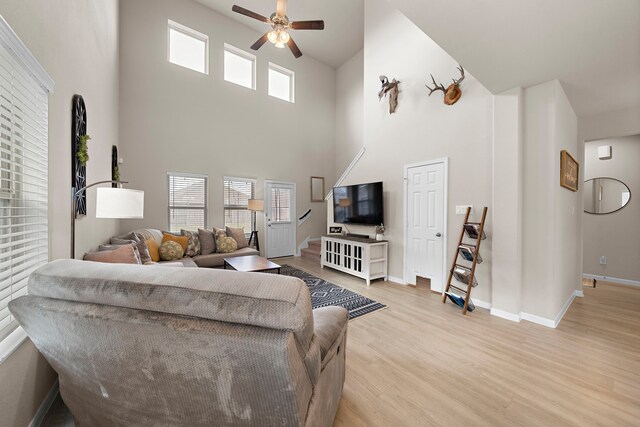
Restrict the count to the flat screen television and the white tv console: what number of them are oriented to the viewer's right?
0

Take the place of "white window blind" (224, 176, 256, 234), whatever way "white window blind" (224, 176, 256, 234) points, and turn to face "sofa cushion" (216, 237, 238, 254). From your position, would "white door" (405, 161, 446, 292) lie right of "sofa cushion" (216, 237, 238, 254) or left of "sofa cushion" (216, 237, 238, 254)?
left

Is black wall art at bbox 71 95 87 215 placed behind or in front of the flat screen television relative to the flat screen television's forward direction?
in front

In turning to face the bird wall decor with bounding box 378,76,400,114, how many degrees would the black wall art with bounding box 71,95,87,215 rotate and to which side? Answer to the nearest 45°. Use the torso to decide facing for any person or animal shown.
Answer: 0° — it already faces it

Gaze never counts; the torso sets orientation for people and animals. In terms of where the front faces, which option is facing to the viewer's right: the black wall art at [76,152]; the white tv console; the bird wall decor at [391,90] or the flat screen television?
the black wall art

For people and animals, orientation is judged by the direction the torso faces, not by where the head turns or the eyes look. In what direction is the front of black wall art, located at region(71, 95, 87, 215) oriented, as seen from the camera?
facing to the right of the viewer

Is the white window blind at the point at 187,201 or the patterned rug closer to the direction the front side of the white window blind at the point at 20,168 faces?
the patterned rug

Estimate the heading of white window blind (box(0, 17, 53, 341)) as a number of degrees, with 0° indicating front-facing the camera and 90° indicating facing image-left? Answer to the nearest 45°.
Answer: approximately 270°

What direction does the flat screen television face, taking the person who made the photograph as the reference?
facing the viewer and to the left of the viewer

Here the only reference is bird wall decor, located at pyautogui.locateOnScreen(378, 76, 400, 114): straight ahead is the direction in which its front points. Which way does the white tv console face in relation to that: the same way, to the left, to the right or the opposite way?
the same way

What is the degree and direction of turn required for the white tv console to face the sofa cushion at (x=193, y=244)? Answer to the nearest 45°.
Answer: approximately 45° to its right

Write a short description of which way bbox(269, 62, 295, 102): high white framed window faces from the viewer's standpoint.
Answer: facing the viewer and to the right of the viewer

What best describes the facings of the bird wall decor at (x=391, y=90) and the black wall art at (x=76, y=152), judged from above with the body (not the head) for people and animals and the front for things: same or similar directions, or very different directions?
very different directions

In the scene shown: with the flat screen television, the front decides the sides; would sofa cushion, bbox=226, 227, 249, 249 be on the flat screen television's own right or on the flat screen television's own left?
on the flat screen television's own right

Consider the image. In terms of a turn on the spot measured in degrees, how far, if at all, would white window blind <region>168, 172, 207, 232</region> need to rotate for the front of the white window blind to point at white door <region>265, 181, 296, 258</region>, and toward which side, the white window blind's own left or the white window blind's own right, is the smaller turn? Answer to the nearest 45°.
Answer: approximately 45° to the white window blind's own left
